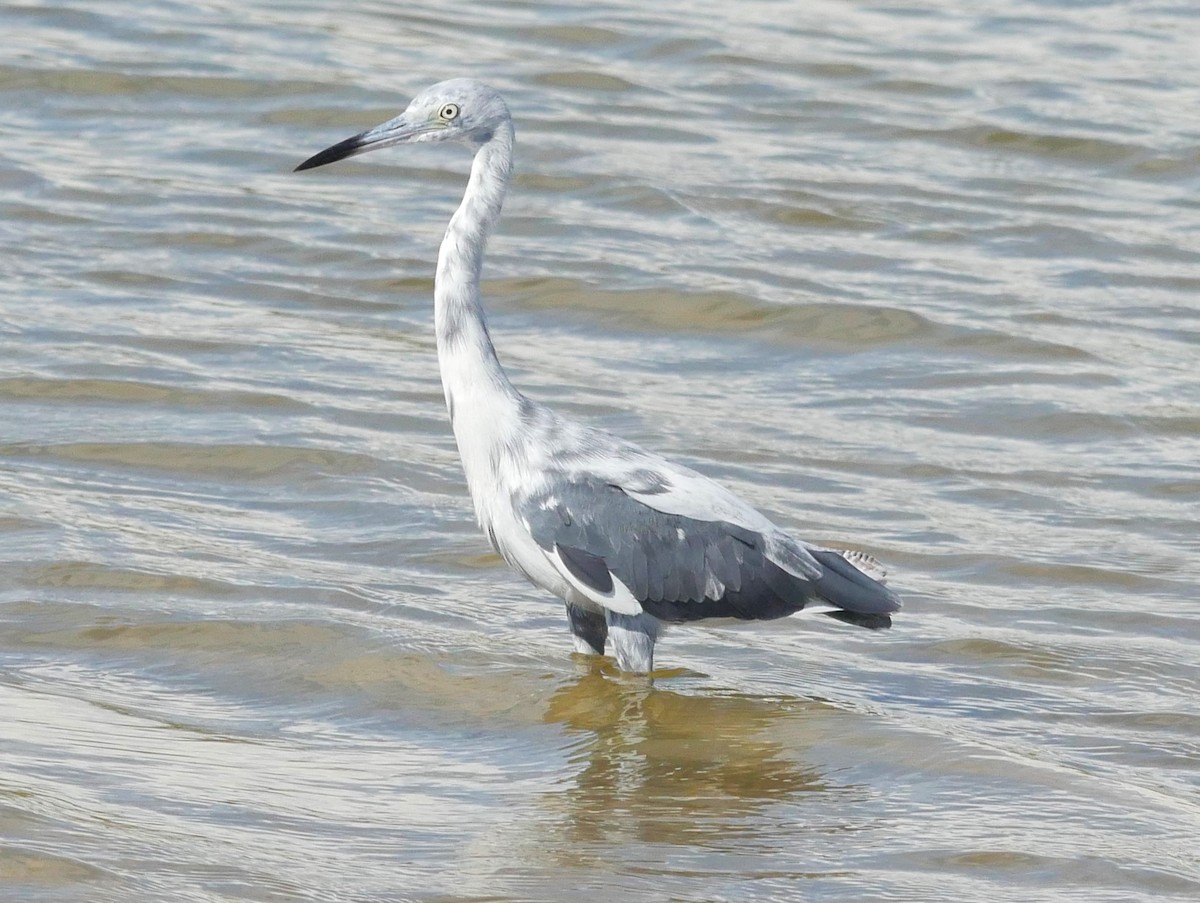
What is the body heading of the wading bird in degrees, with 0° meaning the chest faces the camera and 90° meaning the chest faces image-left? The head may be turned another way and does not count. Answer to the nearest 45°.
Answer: approximately 90°
